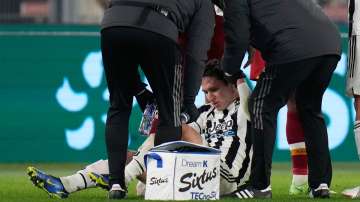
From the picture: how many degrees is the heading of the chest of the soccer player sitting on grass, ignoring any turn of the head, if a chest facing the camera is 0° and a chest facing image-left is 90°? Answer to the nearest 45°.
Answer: approximately 45°
